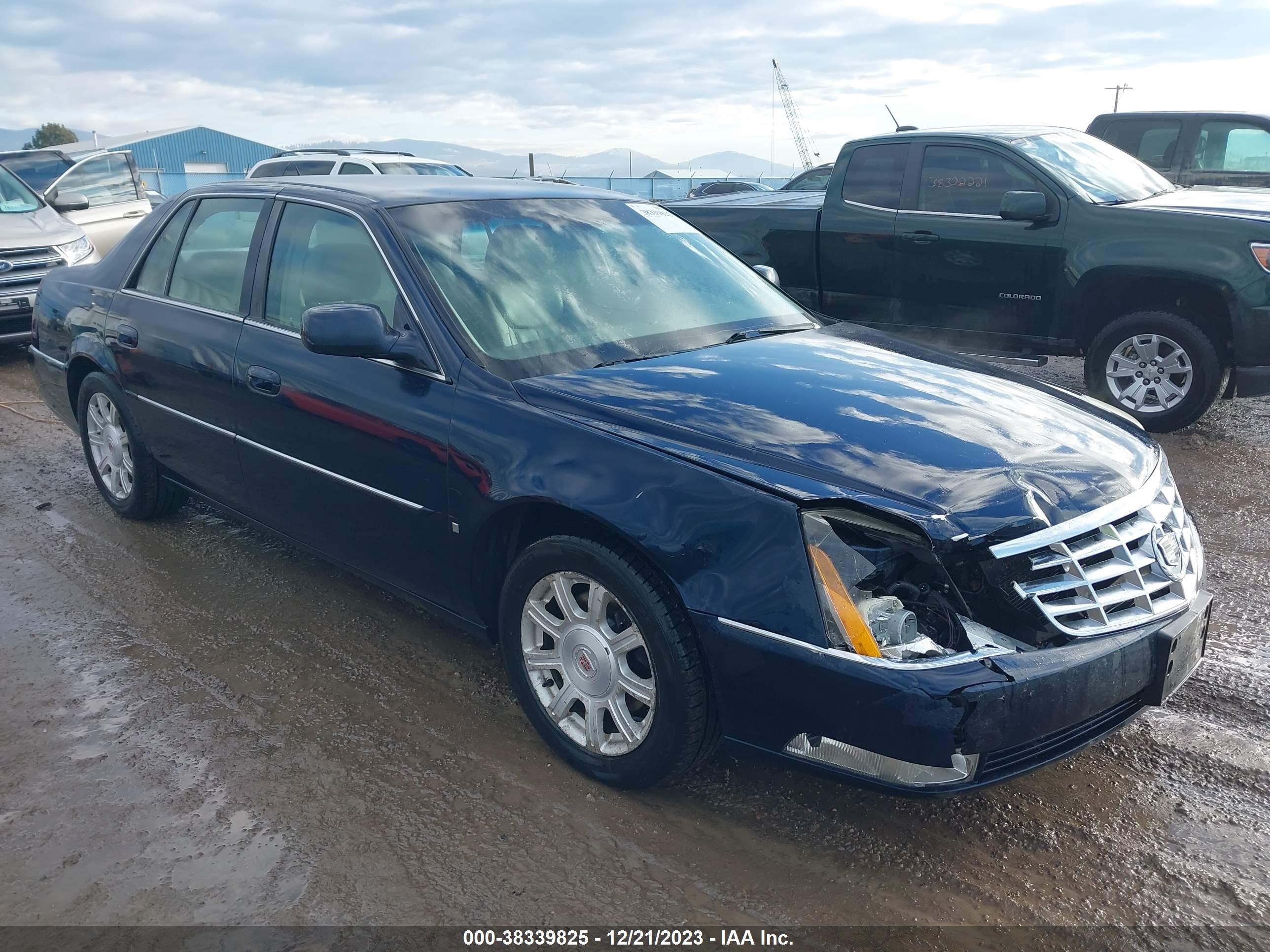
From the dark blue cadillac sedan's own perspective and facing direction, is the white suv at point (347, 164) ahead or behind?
behind

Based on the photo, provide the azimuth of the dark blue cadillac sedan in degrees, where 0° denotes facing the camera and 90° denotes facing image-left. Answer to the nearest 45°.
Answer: approximately 315°

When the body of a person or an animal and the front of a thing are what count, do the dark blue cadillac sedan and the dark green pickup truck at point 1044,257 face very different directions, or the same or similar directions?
same or similar directions

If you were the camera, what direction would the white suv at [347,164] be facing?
facing the viewer and to the right of the viewer

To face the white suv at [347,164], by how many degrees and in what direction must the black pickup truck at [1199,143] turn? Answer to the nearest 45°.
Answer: approximately 180°

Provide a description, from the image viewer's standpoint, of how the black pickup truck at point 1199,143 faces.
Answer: facing to the right of the viewer

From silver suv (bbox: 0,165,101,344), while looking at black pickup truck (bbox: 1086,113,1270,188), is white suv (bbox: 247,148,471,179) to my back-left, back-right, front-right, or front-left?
front-left

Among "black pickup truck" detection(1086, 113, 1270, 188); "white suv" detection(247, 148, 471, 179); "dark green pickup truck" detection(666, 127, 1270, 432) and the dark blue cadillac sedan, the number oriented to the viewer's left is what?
0

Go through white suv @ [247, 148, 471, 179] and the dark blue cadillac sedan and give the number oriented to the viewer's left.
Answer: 0

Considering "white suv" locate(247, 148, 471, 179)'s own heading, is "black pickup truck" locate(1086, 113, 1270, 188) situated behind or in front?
in front

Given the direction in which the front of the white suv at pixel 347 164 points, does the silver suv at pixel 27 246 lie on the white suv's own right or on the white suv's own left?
on the white suv's own right

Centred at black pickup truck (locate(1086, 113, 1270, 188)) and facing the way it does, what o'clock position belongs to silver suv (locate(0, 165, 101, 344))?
The silver suv is roughly at 5 o'clock from the black pickup truck.
